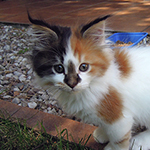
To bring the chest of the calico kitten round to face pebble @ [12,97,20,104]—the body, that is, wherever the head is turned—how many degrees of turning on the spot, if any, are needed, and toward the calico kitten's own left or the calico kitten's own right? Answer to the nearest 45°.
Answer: approximately 90° to the calico kitten's own right

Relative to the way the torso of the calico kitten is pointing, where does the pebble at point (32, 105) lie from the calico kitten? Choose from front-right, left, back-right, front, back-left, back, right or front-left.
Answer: right

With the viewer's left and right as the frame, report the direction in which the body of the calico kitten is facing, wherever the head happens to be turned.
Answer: facing the viewer and to the left of the viewer

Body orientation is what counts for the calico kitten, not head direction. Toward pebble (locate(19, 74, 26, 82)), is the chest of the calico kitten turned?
no

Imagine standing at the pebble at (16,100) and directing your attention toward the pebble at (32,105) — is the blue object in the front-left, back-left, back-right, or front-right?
front-left

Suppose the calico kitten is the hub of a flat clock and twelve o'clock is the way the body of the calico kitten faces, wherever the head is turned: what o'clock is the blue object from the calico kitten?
The blue object is roughly at 5 o'clock from the calico kitten.
